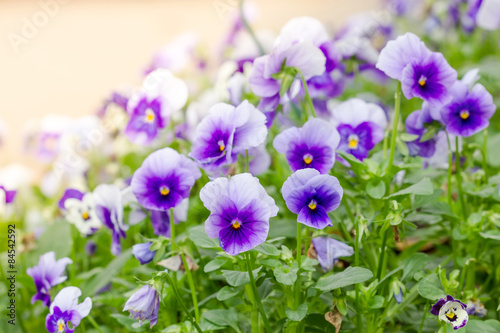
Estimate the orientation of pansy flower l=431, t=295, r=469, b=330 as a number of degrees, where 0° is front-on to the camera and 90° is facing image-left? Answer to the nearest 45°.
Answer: approximately 0°

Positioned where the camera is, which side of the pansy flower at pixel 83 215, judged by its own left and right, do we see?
front

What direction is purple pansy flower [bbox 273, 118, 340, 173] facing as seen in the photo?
toward the camera
